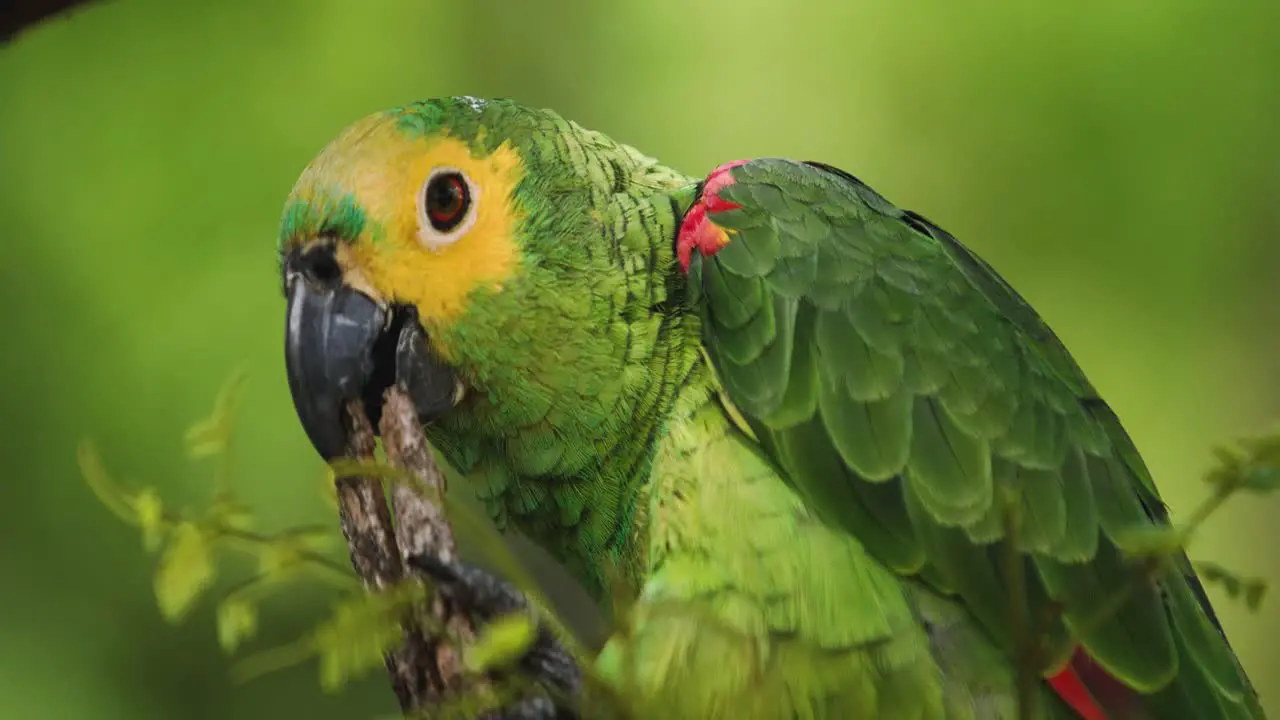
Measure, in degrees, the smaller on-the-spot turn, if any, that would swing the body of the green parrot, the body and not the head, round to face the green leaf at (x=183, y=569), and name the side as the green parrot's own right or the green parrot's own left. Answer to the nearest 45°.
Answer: approximately 45° to the green parrot's own left

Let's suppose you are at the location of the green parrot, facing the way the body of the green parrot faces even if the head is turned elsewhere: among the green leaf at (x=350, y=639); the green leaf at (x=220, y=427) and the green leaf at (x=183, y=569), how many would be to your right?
0

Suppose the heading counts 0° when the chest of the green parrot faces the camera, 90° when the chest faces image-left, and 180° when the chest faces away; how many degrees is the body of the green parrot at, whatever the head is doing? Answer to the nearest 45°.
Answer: approximately 90°

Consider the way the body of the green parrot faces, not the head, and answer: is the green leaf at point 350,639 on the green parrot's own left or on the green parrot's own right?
on the green parrot's own left
